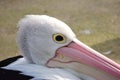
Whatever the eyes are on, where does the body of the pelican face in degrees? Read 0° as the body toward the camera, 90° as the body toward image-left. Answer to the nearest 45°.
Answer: approximately 270°
